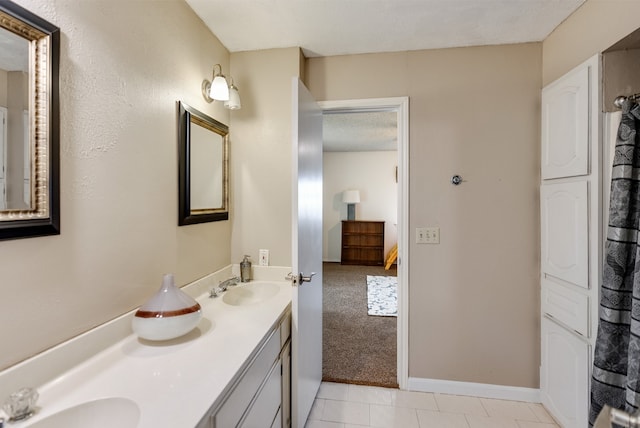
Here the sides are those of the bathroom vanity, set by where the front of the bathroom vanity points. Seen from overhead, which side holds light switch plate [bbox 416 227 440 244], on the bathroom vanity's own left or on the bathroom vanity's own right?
on the bathroom vanity's own left

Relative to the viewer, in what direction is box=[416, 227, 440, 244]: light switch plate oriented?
toward the camera

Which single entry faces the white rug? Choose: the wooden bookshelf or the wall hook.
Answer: the wooden bookshelf

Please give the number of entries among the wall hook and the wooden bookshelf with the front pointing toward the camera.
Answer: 2

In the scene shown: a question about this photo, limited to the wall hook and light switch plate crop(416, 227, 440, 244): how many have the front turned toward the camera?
2

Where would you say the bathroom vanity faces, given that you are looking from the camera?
facing the viewer and to the right of the viewer

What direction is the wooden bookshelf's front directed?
toward the camera

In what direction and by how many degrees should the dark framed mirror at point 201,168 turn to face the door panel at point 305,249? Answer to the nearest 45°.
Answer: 0° — it already faces it

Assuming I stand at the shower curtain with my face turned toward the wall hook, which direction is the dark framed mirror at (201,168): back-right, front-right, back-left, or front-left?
front-left

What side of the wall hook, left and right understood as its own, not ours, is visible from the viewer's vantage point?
front

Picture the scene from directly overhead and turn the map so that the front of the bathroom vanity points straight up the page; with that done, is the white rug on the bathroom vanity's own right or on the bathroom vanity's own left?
on the bathroom vanity's own left

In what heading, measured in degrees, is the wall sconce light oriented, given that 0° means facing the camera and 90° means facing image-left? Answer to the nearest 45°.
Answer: approximately 315°

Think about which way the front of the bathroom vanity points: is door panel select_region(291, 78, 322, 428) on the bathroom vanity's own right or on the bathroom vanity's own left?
on the bathroom vanity's own left

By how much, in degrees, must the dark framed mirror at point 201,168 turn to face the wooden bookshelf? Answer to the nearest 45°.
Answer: approximately 90° to its left

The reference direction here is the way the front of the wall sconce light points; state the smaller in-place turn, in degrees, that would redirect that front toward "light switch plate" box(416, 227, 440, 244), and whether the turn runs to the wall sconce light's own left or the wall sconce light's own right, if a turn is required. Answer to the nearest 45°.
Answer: approximately 45° to the wall sconce light's own left
